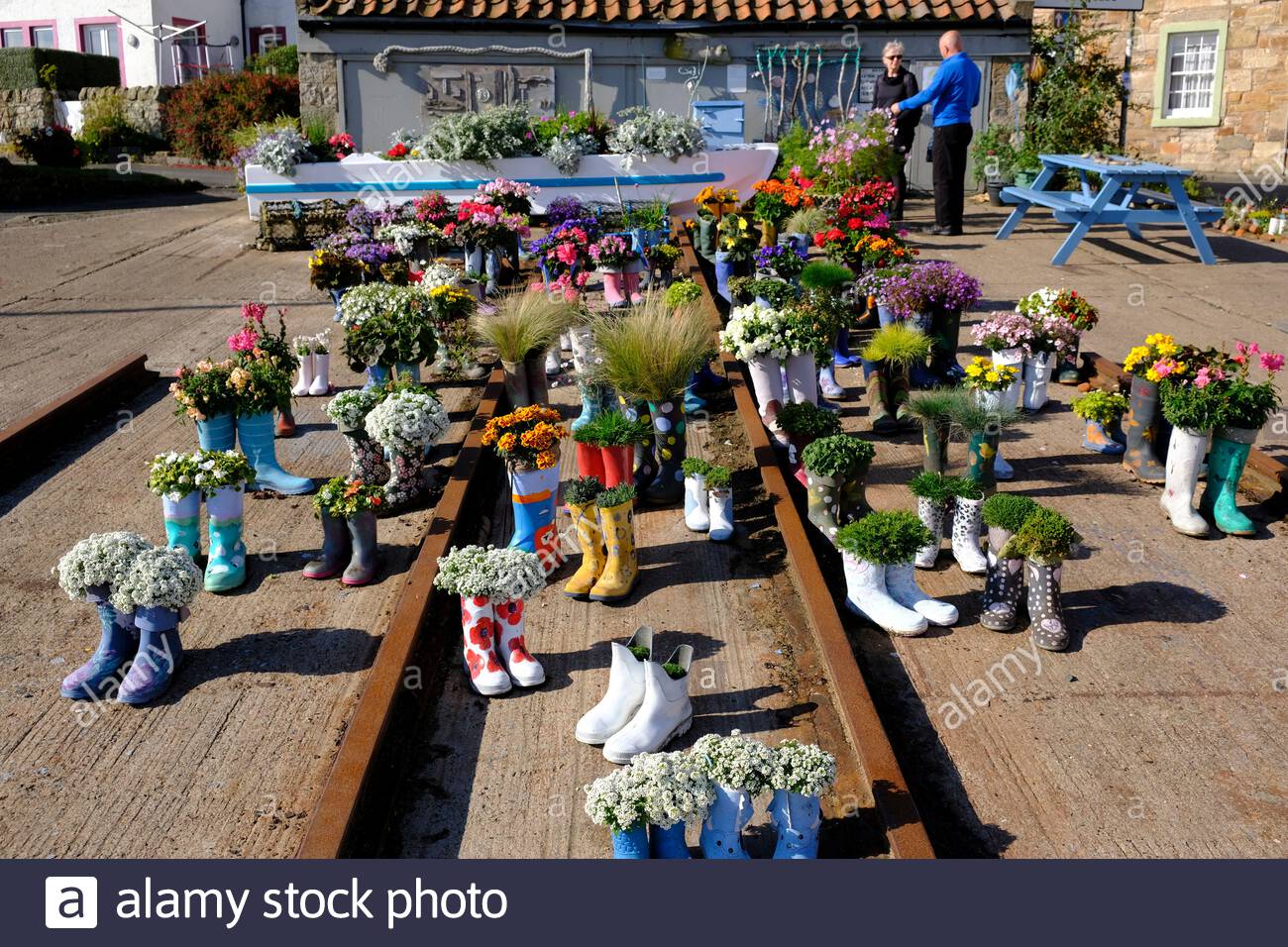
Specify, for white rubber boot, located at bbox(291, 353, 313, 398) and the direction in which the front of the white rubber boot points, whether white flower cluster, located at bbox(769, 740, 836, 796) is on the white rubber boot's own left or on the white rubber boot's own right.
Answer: on the white rubber boot's own left

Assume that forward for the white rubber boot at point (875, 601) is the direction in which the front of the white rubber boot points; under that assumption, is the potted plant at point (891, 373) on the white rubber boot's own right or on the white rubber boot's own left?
on the white rubber boot's own left

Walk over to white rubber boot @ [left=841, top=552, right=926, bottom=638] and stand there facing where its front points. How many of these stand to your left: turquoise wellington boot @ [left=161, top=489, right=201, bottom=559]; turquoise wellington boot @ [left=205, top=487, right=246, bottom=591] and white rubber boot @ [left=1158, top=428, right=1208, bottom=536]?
1

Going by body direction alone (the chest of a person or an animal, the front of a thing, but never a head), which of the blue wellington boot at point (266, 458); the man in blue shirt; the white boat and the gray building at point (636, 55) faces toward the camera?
the gray building

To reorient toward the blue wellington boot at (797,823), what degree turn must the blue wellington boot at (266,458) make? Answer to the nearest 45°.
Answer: approximately 90° to its right

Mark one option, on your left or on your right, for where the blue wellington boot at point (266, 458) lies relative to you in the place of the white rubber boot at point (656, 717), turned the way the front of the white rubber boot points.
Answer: on your right

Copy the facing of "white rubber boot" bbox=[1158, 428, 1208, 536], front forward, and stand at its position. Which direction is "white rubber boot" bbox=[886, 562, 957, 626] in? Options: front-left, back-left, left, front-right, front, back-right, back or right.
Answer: right

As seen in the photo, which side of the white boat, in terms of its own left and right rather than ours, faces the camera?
right

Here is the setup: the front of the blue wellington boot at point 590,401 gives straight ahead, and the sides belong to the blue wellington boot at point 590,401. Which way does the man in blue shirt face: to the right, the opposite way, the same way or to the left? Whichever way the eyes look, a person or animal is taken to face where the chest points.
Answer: to the right

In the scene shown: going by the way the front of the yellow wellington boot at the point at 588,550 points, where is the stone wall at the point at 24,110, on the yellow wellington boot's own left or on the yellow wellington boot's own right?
on the yellow wellington boot's own right

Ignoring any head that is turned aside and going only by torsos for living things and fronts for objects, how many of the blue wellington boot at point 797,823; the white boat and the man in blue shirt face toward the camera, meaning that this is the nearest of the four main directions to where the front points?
1

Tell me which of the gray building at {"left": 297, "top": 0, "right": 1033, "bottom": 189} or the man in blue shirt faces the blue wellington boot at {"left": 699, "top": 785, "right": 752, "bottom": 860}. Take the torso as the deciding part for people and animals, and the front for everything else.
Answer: the gray building

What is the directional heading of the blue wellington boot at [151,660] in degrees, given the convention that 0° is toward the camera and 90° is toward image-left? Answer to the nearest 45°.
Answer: approximately 45°

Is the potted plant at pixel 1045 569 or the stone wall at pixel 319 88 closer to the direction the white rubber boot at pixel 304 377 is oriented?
the potted plant

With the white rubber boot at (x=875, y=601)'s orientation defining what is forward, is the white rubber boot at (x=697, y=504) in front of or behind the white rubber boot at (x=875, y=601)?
behind

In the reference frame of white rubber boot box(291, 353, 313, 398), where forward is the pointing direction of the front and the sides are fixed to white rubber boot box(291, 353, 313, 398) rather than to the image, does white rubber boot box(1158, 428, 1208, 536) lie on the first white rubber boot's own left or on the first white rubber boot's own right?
on the first white rubber boot's own left
